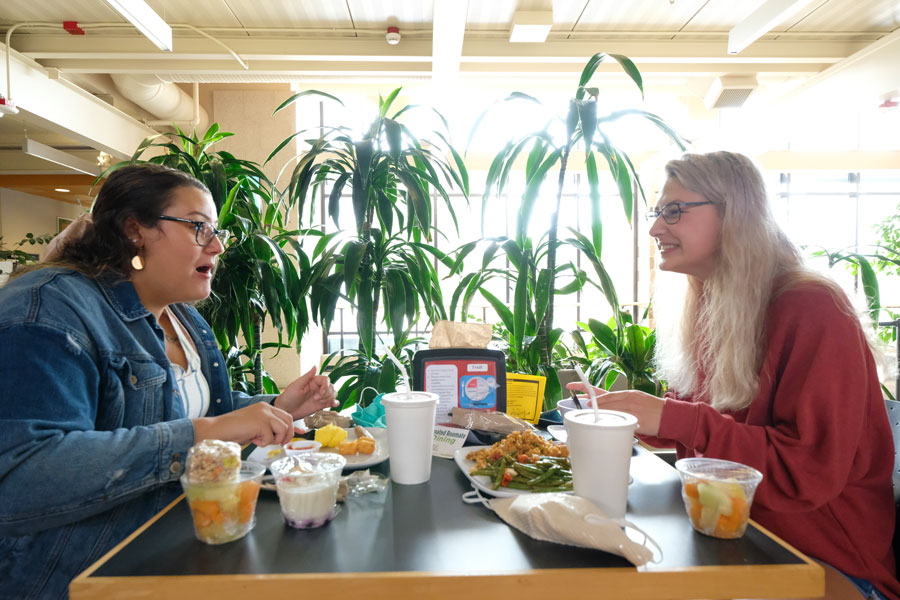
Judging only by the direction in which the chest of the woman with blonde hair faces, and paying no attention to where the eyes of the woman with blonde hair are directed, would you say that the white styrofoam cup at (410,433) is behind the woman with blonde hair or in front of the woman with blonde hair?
in front

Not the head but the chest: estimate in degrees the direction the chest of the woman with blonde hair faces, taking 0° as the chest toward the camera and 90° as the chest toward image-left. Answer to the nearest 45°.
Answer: approximately 90°

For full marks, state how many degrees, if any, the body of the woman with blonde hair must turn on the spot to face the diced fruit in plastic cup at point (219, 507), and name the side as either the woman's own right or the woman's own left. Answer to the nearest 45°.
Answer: approximately 45° to the woman's own left

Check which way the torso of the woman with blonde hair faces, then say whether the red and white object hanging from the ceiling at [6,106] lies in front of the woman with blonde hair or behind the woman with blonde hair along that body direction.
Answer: in front

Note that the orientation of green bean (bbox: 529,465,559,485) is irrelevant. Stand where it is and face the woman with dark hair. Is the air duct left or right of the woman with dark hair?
right

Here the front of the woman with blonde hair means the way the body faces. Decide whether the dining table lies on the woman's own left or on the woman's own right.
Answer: on the woman's own left

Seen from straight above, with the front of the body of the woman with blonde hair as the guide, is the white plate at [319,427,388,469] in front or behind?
in front

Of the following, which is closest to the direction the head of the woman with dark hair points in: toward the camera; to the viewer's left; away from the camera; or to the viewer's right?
to the viewer's right

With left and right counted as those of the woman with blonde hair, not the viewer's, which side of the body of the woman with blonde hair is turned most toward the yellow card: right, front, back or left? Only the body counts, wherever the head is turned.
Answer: front
